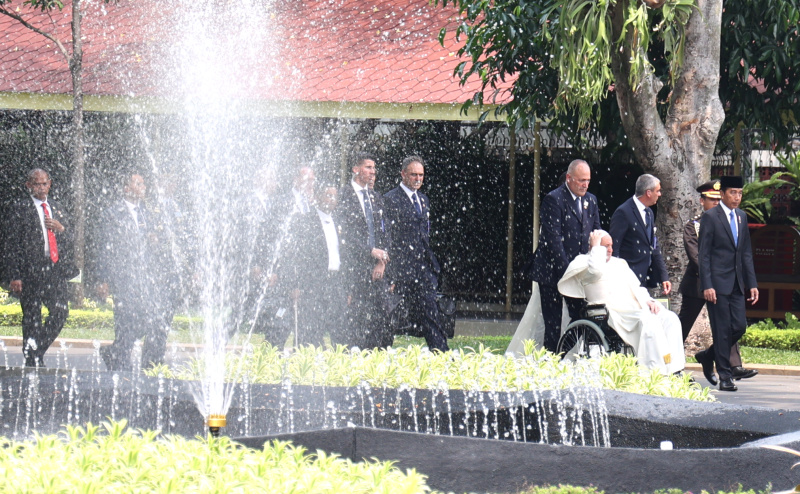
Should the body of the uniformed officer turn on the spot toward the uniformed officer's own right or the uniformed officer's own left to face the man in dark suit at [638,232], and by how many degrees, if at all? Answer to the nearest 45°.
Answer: approximately 90° to the uniformed officer's own right

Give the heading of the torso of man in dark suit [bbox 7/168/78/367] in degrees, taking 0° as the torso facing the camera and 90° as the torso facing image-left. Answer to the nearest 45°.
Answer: approximately 315°

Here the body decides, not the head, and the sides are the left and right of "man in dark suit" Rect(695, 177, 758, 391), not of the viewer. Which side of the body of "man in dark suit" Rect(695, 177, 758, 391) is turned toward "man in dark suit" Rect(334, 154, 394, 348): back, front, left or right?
right

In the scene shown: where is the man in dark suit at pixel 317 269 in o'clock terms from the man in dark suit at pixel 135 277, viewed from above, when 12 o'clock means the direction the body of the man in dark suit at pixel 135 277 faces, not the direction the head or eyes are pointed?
the man in dark suit at pixel 317 269 is roughly at 10 o'clock from the man in dark suit at pixel 135 277.

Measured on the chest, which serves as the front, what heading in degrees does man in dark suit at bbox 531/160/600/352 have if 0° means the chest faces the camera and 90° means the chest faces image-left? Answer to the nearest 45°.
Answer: approximately 315°

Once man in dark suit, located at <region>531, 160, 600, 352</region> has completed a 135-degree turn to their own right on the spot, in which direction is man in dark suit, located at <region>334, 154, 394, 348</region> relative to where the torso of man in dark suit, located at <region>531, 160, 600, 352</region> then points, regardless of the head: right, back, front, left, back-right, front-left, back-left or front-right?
front

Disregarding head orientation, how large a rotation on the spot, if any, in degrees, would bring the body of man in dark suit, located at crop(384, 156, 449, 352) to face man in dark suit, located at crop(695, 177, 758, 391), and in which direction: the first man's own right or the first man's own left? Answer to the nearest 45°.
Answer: approximately 45° to the first man's own left

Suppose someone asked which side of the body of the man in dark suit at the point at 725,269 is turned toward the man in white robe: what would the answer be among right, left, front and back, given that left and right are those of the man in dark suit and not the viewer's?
right

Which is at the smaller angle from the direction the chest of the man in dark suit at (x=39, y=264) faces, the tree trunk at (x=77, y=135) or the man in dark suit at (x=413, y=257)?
the man in dark suit

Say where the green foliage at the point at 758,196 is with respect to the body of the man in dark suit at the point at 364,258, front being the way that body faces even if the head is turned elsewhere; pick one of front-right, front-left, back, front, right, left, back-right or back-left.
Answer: left

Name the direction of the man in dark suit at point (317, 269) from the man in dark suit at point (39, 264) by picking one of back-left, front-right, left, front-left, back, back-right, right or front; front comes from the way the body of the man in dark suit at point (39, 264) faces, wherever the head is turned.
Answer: front-left
